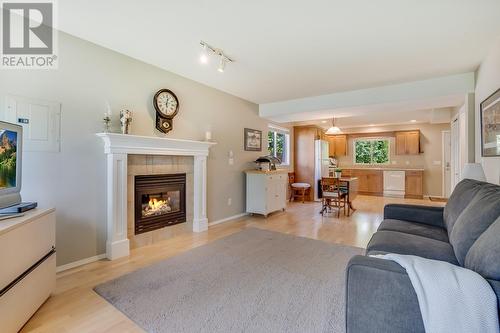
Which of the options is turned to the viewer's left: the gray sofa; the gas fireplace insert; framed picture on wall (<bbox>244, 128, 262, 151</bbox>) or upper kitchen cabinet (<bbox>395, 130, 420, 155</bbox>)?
the gray sofa

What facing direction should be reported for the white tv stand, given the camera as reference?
facing the viewer and to the right of the viewer

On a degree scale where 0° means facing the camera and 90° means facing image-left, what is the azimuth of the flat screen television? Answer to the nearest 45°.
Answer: approximately 315°

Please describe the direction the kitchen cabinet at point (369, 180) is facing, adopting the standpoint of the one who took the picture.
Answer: facing the viewer

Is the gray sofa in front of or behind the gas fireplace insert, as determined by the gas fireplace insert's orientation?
in front

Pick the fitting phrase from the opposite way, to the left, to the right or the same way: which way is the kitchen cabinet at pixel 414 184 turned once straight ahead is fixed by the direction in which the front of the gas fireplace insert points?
to the right

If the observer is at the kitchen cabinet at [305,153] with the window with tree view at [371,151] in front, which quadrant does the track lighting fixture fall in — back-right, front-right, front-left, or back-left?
back-right

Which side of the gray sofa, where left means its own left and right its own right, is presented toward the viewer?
left

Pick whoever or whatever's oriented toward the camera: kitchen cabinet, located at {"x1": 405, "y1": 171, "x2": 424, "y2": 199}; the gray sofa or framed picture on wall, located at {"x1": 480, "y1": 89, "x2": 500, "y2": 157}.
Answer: the kitchen cabinet

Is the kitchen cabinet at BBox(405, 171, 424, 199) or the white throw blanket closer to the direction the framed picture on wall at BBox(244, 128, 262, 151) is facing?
the white throw blanket

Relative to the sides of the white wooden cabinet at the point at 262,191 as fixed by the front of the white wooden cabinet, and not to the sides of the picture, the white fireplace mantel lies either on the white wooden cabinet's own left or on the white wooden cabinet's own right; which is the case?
on the white wooden cabinet's own right

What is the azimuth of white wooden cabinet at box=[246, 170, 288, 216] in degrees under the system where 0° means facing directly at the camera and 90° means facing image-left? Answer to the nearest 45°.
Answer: approximately 315°

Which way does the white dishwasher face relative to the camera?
toward the camera

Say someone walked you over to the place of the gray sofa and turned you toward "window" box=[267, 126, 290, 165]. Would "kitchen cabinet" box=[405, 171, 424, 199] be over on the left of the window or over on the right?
right
